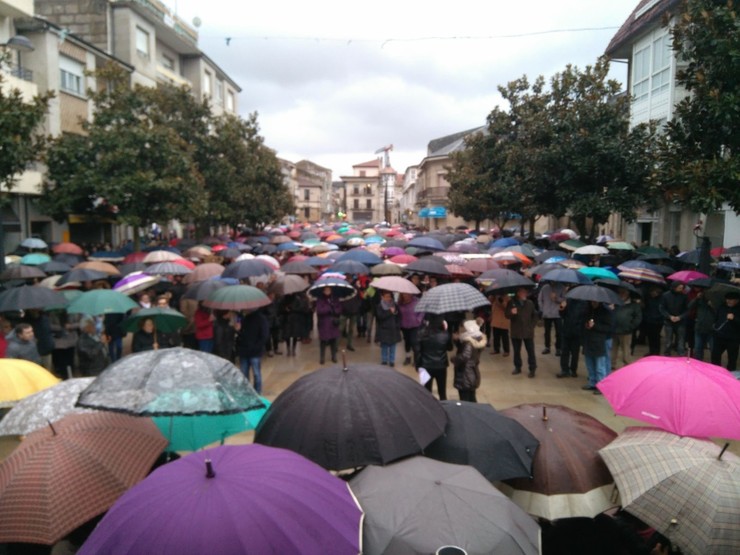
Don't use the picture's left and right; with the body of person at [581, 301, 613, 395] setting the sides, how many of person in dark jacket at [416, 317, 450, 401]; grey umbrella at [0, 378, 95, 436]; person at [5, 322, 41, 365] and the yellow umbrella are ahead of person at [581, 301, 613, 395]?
4

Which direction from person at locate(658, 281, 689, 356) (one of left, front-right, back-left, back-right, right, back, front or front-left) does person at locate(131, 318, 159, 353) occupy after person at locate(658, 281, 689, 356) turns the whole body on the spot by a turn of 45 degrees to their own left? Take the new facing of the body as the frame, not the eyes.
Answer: right

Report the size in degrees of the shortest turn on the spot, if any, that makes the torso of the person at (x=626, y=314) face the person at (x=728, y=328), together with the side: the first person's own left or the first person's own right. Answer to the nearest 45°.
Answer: approximately 135° to the first person's own left

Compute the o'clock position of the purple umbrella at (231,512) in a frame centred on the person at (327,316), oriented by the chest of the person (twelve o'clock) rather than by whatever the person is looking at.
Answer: The purple umbrella is roughly at 12 o'clock from the person.
